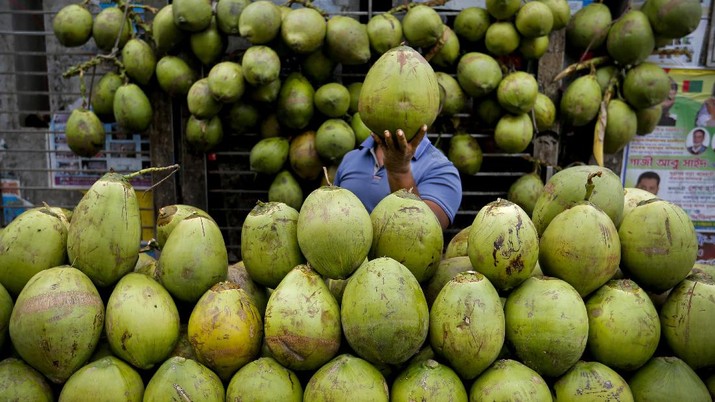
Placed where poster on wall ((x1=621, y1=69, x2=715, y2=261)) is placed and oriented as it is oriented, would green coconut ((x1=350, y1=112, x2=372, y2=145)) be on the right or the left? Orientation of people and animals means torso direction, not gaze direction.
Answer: on its right

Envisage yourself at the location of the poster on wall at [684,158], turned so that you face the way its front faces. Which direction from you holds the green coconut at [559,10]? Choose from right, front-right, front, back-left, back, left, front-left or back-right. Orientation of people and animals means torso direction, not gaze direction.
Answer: front-right

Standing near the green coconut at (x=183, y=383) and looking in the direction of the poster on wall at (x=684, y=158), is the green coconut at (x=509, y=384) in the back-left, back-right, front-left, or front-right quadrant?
front-right

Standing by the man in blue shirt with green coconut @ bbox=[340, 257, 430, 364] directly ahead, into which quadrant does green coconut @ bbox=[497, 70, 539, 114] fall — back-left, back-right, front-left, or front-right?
back-left

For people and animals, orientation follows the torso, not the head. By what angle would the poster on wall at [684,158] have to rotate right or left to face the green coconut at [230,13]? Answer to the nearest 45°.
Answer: approximately 45° to its right

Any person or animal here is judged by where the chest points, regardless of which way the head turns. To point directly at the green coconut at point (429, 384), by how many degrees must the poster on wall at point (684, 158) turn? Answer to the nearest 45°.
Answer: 0° — it already faces it

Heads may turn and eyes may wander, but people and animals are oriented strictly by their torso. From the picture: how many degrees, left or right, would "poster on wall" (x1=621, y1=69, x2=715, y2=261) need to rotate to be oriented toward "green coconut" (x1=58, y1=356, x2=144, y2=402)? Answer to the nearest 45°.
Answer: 0° — it already faces it

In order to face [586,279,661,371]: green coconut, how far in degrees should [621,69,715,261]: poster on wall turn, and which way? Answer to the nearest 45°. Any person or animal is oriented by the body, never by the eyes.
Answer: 0° — it already faces it

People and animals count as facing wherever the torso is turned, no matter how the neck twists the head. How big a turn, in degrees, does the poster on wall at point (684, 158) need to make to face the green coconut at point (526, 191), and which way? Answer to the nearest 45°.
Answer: approximately 45° to its right

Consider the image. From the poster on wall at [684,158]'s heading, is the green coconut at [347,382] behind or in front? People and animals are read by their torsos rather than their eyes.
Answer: in front

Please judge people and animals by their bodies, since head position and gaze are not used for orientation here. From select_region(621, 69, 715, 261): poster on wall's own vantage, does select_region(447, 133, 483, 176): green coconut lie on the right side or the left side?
on its right

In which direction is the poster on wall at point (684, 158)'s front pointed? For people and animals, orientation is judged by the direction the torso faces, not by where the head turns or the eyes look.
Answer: toward the camera

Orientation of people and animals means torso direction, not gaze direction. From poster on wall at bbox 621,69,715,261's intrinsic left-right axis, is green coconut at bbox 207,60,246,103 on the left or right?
on its right

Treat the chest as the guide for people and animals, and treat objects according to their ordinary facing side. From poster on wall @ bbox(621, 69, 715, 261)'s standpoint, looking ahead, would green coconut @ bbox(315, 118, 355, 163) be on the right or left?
on its right

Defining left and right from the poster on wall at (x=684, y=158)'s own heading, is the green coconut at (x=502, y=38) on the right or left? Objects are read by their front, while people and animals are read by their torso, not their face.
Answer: on its right

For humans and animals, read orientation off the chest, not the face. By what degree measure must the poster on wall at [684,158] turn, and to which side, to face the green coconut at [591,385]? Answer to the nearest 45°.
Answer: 0° — it already faces it

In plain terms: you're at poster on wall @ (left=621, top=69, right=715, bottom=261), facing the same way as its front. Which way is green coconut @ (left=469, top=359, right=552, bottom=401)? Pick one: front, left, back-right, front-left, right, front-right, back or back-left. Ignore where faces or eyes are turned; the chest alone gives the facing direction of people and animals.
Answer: front
